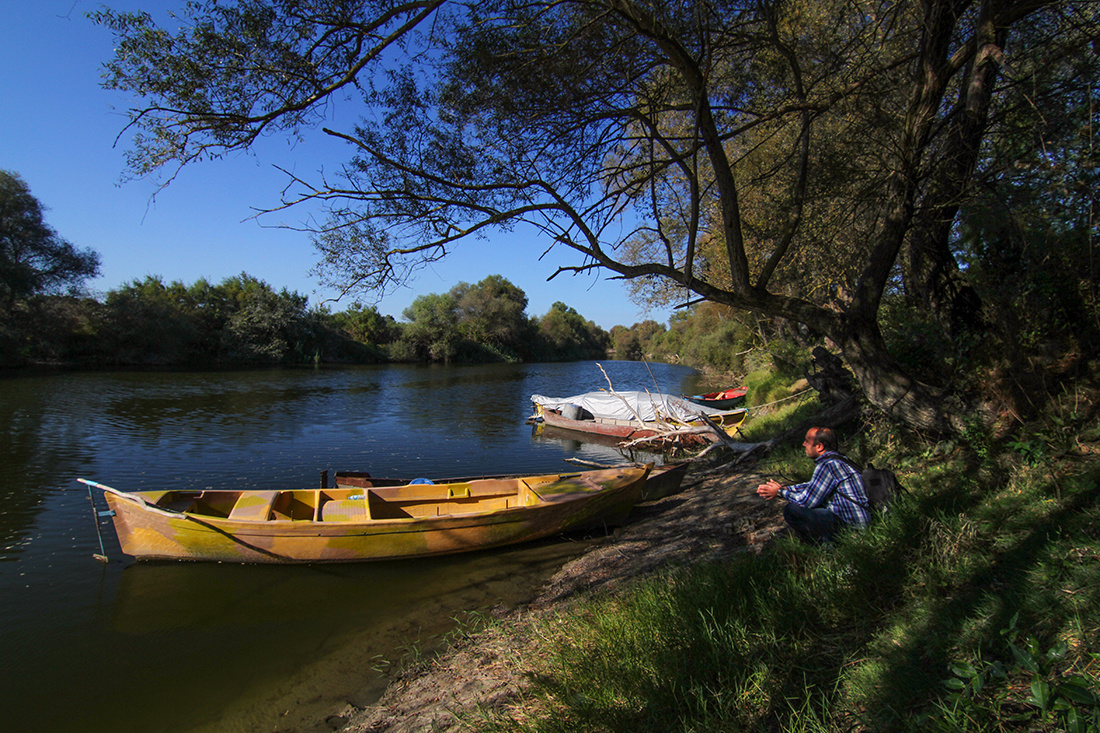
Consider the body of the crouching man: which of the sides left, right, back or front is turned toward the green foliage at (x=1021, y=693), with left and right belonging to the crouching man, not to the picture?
left

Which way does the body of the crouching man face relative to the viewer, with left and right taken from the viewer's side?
facing to the left of the viewer

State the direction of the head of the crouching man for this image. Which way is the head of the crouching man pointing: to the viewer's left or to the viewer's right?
to the viewer's left
